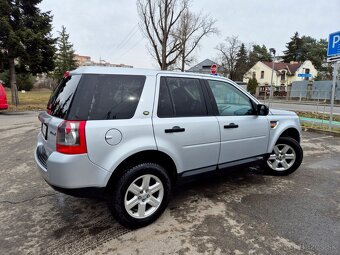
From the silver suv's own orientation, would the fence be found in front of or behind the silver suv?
in front

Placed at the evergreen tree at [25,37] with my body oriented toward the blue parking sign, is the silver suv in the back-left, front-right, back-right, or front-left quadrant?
front-right

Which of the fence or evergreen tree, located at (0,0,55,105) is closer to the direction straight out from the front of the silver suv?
the fence

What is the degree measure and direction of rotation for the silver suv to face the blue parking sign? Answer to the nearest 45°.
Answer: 0° — it already faces it

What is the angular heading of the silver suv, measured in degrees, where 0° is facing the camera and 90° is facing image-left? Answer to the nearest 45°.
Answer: approximately 225°

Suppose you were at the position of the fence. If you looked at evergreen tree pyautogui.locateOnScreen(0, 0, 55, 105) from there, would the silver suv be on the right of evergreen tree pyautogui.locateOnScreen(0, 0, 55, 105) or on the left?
left

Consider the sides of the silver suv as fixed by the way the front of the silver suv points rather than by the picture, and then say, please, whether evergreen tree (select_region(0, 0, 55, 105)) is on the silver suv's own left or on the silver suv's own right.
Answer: on the silver suv's own left

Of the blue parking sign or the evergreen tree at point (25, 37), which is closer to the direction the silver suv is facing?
the blue parking sign
